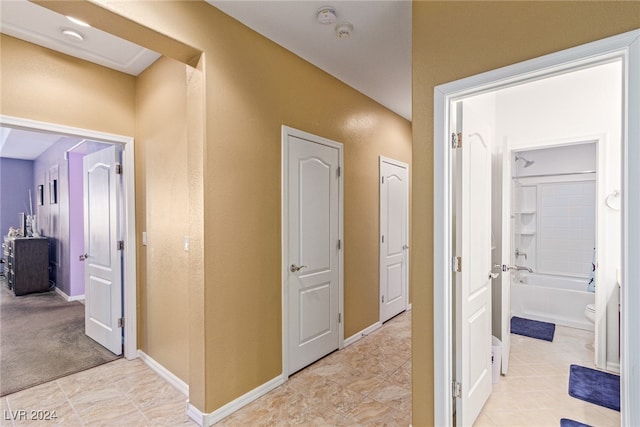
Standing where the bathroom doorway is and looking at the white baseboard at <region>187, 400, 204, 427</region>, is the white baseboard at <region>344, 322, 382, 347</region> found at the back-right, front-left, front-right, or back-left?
front-right

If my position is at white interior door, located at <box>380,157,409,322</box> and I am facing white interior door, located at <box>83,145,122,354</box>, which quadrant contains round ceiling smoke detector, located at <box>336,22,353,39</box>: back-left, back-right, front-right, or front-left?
front-left

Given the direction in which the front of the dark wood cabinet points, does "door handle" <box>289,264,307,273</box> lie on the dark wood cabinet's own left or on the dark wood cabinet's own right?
on the dark wood cabinet's own left

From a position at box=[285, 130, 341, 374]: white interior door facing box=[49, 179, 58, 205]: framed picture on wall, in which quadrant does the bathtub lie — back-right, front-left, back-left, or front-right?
back-right
